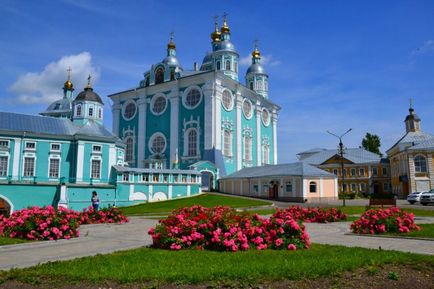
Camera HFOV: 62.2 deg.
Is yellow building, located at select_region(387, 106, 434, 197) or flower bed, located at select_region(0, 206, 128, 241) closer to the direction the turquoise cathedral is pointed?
the flower bed

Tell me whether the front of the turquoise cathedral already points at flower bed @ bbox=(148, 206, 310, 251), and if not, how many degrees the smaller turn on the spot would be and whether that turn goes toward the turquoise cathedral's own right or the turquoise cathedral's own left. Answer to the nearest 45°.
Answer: approximately 45° to the turquoise cathedral's own left

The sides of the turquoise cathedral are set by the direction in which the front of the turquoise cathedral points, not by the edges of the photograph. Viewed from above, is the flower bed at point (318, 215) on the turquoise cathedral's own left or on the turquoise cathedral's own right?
on the turquoise cathedral's own left

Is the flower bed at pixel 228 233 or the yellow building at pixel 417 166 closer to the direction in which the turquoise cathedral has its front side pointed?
the flower bed

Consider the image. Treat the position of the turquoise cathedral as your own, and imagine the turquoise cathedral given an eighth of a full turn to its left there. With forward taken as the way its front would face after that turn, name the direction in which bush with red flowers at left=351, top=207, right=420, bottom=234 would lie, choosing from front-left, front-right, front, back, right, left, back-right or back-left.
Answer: front

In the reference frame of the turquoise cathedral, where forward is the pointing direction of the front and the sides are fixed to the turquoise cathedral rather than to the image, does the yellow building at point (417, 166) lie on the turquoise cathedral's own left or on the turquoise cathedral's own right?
on the turquoise cathedral's own left

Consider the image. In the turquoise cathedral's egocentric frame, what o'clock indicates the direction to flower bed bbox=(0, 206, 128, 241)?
The flower bed is roughly at 11 o'clock from the turquoise cathedral.

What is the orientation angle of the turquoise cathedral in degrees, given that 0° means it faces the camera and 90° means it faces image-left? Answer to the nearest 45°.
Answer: approximately 45°
